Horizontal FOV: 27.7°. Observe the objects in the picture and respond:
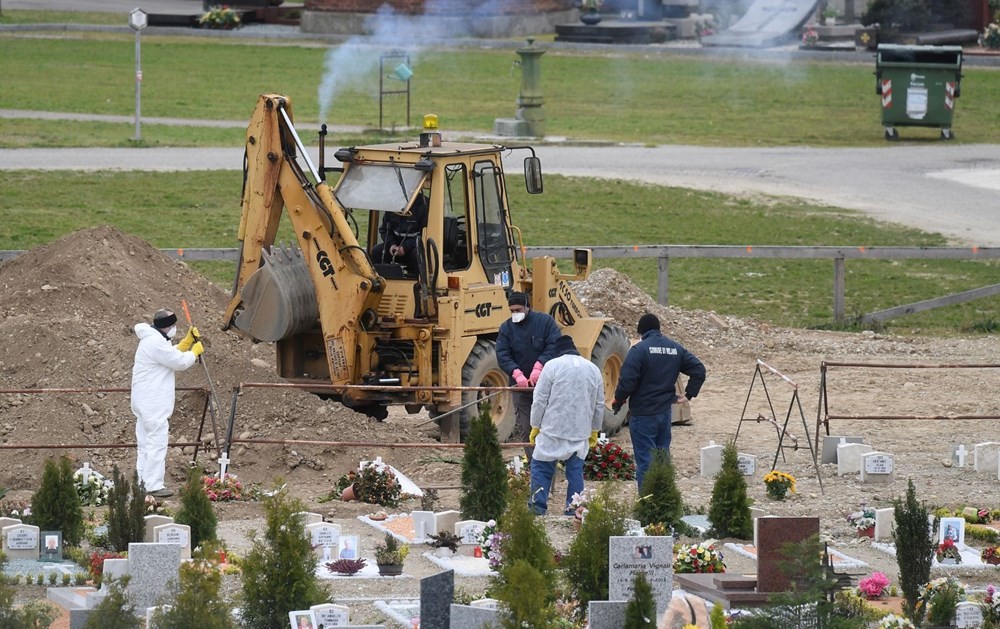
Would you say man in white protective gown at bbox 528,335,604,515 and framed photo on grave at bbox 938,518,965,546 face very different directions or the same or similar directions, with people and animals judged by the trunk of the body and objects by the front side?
very different directions

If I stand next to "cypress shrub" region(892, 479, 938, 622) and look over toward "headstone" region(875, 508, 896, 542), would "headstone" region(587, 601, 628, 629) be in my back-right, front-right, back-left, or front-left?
back-left

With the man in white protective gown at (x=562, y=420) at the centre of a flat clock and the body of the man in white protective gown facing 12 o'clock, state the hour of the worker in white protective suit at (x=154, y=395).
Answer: The worker in white protective suit is roughly at 9 o'clock from the man in white protective gown.

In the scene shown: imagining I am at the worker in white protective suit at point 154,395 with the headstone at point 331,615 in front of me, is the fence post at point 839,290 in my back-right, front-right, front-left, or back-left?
back-left

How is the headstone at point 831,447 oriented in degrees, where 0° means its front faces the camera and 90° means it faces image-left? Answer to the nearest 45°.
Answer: approximately 0°

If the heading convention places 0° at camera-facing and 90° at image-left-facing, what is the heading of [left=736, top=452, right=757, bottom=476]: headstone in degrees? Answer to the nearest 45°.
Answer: approximately 0°

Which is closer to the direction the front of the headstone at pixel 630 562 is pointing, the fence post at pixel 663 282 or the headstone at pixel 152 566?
the headstone

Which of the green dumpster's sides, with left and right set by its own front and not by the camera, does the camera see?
front

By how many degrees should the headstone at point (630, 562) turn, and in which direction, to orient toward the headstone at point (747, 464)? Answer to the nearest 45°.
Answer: approximately 180°

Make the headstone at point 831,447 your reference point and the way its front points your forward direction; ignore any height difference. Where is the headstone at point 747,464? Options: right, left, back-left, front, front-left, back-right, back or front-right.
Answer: front-right

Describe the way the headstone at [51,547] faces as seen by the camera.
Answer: facing the viewer

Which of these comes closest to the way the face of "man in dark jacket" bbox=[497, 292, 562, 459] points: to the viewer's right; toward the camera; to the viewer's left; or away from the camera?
toward the camera

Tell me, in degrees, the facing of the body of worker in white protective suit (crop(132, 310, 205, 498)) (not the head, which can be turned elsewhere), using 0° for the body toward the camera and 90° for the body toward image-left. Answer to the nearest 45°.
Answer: approximately 270°

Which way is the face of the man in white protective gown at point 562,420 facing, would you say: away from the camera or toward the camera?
away from the camera

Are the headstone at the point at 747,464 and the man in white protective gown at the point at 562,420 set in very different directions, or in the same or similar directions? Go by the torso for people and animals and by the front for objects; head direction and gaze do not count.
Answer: very different directions

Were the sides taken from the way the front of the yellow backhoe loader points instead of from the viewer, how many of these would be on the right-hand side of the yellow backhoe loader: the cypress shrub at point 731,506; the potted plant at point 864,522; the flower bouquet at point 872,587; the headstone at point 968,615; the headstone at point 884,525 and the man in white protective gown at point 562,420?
6
